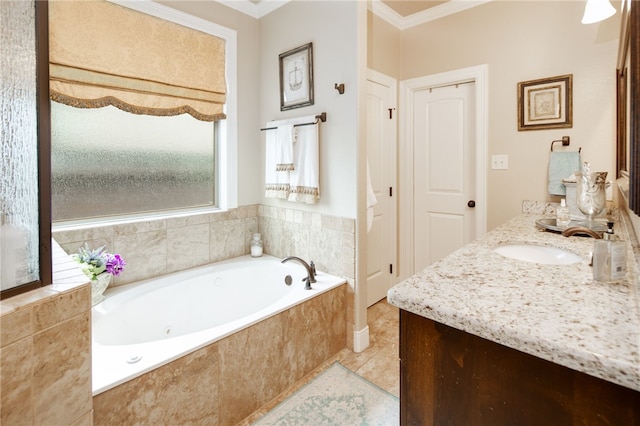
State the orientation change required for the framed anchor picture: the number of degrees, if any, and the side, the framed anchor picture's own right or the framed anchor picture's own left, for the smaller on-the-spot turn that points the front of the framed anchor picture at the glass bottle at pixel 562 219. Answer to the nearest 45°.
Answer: approximately 90° to the framed anchor picture's own left

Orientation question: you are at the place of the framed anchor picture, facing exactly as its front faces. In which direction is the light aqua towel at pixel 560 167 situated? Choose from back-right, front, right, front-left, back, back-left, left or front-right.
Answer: back-left

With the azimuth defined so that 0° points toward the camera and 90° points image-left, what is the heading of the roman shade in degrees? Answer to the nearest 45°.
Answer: approximately 315°

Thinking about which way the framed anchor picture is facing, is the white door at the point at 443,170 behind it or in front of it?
behind

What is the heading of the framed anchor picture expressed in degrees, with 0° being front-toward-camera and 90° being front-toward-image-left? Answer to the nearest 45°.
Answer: approximately 45°

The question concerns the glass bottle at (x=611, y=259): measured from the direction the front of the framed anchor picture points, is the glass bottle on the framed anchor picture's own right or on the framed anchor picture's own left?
on the framed anchor picture's own left
